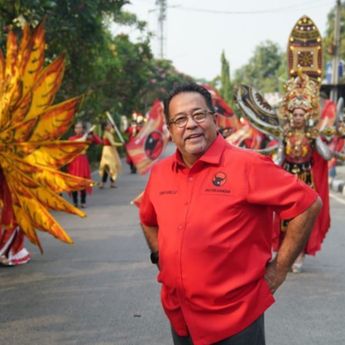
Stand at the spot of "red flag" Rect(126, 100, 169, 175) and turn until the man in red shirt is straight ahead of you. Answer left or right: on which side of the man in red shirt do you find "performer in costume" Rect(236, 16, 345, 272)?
left

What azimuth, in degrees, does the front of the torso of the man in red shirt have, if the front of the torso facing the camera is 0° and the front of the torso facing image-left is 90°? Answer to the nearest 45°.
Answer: approximately 45°

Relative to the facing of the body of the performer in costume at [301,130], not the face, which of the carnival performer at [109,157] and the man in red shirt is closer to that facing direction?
the man in red shirt

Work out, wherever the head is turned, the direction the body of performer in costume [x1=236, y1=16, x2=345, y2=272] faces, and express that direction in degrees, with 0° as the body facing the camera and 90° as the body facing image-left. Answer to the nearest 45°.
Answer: approximately 0°
